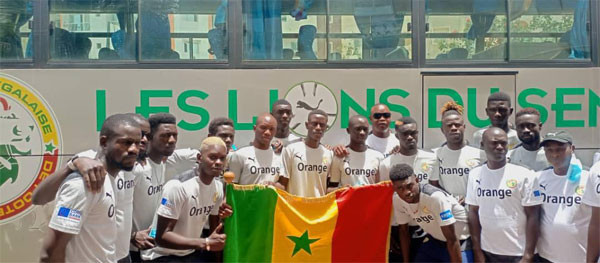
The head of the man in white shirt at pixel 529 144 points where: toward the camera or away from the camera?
toward the camera

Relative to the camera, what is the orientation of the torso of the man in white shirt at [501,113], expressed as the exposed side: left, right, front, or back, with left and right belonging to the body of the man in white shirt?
front

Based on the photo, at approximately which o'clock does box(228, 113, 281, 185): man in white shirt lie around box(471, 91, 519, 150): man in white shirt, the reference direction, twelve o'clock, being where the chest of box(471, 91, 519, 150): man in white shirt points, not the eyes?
box(228, 113, 281, 185): man in white shirt is roughly at 2 o'clock from box(471, 91, 519, 150): man in white shirt.

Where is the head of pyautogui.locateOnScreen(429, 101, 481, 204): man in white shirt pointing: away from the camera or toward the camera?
toward the camera

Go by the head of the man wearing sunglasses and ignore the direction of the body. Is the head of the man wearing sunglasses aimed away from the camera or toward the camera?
toward the camera

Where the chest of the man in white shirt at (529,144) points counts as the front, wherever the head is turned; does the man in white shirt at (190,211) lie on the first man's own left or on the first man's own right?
on the first man's own right

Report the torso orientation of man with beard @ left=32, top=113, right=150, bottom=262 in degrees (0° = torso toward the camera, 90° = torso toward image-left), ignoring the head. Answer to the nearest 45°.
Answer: approximately 315°

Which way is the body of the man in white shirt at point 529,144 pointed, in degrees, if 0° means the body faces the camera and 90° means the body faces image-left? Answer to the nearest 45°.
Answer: approximately 0°

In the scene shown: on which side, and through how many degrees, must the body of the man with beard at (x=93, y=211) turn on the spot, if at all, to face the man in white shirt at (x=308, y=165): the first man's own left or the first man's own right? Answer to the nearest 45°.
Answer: approximately 90° to the first man's own left

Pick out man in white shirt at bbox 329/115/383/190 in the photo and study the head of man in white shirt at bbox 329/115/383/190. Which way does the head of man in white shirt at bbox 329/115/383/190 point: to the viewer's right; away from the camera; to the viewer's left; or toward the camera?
toward the camera

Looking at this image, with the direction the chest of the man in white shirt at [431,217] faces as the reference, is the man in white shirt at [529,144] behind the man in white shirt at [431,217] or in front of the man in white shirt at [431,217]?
behind

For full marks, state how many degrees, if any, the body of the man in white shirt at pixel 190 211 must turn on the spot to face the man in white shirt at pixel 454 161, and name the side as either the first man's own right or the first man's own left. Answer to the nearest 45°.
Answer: approximately 45° to the first man's own left

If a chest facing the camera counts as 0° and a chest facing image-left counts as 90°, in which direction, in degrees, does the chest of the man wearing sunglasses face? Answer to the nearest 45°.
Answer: approximately 0°

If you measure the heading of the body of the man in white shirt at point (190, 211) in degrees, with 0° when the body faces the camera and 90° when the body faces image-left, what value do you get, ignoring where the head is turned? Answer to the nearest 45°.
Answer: approximately 315°

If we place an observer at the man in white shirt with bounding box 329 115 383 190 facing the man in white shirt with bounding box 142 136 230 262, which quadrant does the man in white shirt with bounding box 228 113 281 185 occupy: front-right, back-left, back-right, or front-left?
front-right

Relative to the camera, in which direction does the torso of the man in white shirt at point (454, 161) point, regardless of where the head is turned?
toward the camera

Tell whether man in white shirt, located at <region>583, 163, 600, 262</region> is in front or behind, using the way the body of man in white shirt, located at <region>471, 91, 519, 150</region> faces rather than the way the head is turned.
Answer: in front
